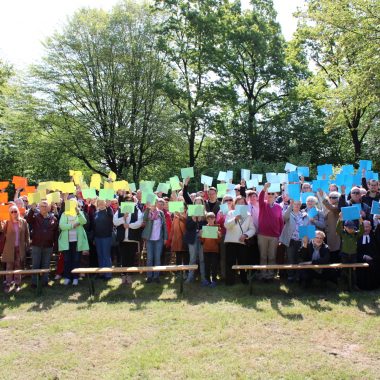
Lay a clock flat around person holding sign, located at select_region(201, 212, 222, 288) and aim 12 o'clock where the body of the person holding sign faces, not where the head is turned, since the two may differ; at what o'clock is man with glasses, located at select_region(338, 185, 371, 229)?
The man with glasses is roughly at 9 o'clock from the person holding sign.

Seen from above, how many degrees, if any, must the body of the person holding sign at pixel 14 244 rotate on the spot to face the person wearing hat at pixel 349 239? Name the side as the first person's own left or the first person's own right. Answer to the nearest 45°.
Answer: approximately 45° to the first person's own left

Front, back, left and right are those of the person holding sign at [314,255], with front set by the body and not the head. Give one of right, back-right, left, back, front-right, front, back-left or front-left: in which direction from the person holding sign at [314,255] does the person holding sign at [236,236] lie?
right

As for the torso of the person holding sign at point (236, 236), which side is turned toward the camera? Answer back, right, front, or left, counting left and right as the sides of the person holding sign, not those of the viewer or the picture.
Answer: front

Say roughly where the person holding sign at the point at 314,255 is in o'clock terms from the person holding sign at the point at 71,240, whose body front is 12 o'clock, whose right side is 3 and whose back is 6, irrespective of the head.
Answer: the person holding sign at the point at 314,255 is roughly at 10 o'clock from the person holding sign at the point at 71,240.

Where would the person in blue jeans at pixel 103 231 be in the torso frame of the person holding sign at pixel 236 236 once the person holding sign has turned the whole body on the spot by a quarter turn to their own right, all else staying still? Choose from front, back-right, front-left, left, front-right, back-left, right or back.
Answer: front

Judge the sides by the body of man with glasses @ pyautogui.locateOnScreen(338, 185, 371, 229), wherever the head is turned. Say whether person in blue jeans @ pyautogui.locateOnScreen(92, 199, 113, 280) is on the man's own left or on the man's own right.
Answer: on the man's own right

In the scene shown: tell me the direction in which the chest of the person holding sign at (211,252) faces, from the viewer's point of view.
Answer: toward the camera

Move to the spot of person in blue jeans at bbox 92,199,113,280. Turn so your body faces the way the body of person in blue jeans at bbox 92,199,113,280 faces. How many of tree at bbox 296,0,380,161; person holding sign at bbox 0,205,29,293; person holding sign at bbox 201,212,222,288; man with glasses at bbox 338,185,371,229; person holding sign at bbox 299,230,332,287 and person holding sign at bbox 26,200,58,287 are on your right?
2

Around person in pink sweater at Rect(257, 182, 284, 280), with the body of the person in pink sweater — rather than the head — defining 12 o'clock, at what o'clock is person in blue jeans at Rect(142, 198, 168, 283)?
The person in blue jeans is roughly at 3 o'clock from the person in pink sweater.

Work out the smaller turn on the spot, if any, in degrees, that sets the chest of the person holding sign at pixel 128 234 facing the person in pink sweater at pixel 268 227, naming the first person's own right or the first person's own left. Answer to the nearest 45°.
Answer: approximately 90° to the first person's own left

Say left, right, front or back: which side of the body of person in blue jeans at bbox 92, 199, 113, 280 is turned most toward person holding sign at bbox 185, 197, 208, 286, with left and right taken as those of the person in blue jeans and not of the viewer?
left

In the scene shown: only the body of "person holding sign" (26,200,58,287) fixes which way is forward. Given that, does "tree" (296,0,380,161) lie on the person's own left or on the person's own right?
on the person's own left

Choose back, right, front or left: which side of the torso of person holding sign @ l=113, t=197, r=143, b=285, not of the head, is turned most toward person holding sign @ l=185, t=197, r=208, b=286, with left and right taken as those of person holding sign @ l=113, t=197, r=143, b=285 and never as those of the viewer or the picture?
left

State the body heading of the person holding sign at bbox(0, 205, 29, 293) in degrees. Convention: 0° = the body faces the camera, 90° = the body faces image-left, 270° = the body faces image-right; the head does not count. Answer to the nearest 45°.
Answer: approximately 0°

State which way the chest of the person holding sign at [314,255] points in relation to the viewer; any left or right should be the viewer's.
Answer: facing the viewer

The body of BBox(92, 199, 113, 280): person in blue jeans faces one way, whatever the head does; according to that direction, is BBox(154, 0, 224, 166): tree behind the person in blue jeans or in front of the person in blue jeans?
behind

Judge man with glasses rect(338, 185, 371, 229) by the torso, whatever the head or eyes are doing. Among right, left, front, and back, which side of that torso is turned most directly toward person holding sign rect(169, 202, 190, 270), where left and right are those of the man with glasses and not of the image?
right

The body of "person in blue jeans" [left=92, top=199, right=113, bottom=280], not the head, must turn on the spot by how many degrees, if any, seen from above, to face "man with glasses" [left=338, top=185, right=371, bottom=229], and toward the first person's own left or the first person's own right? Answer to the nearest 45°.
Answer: approximately 90° to the first person's own left

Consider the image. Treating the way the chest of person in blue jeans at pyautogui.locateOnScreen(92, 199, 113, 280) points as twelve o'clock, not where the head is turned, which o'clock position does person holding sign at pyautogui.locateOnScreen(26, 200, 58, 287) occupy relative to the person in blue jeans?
The person holding sign is roughly at 3 o'clock from the person in blue jeans.
